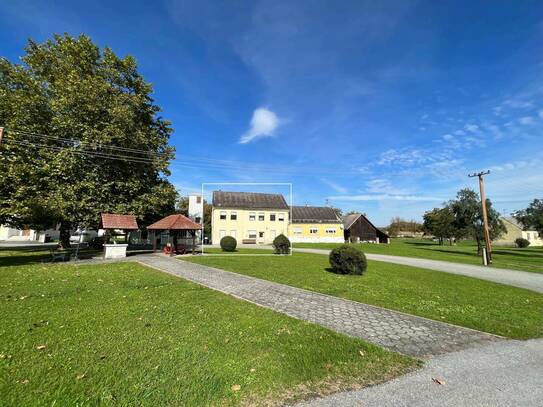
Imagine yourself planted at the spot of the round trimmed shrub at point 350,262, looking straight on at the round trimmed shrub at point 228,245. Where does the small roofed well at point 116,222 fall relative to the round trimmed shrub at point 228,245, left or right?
left

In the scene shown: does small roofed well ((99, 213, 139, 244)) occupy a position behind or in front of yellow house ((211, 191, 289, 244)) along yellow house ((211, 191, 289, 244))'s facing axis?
in front

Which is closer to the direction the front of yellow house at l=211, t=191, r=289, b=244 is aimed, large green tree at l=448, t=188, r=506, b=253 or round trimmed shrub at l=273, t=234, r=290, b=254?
the round trimmed shrub

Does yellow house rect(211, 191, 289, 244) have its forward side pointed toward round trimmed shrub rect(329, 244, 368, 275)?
yes

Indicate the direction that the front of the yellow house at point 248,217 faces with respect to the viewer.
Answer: facing the viewer

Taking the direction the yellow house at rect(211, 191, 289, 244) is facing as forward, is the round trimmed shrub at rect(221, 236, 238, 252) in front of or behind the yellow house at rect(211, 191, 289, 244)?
in front

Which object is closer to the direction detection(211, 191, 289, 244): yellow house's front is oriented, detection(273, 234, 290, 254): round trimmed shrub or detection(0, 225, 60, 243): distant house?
the round trimmed shrub

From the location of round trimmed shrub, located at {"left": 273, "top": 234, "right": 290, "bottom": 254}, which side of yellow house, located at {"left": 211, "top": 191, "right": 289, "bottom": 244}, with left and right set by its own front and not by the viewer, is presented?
front

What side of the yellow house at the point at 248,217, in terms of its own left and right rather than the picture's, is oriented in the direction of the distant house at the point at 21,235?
right

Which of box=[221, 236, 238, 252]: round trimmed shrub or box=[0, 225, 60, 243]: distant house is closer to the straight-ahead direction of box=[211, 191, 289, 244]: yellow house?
the round trimmed shrub

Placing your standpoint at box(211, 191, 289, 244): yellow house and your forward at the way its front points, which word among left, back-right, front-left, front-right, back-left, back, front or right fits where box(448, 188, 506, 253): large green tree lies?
front-left
